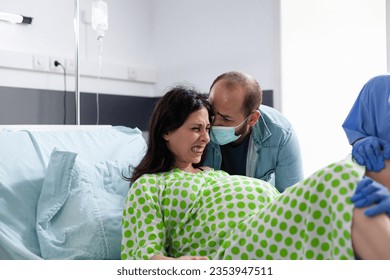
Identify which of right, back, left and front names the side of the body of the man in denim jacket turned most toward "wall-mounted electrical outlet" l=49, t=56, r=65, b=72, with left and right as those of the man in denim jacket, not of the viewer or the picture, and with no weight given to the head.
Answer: right

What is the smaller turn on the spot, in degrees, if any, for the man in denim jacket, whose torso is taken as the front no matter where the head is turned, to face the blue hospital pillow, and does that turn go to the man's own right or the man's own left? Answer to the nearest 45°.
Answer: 0° — they already face it

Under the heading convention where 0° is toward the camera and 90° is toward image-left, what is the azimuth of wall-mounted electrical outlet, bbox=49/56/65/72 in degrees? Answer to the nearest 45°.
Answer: approximately 0°

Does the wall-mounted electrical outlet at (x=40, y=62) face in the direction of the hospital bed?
yes

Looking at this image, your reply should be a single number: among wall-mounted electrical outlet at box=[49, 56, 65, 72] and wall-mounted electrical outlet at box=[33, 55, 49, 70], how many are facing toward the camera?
2

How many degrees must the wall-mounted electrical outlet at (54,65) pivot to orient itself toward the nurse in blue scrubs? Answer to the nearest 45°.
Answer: approximately 45° to its left

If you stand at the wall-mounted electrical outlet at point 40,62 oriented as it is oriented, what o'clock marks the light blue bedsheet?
The light blue bedsheet is roughly at 12 o'clock from the wall-mounted electrical outlet.

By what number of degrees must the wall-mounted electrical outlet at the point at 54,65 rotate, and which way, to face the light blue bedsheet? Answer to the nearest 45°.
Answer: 0° — it already faces it

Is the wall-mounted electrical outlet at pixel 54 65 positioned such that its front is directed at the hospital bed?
yes
